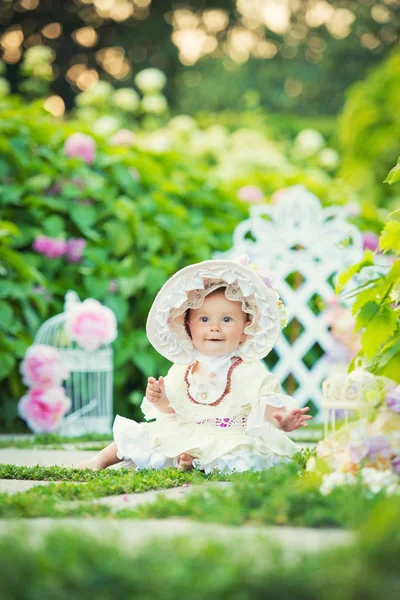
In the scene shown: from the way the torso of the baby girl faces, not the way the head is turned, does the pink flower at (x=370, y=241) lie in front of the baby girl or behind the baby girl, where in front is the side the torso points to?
behind

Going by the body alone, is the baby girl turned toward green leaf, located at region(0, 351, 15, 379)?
no

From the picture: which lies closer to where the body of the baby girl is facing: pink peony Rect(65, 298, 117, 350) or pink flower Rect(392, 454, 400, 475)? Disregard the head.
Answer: the pink flower

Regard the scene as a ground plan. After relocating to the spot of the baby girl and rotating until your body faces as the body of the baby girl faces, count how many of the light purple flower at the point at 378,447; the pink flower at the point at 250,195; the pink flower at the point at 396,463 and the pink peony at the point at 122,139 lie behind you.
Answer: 2

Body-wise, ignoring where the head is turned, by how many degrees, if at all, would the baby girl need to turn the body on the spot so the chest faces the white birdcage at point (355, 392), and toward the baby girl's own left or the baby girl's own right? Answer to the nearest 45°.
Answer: approximately 45° to the baby girl's own left

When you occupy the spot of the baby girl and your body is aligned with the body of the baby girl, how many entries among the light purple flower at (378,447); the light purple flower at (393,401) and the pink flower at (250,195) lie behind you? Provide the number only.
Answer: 1

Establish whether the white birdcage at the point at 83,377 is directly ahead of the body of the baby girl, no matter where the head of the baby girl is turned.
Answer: no

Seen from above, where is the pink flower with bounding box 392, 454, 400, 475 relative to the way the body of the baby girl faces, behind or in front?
in front

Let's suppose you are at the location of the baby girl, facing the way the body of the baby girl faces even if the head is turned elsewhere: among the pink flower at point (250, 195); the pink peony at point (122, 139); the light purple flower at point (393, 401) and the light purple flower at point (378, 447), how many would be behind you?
2

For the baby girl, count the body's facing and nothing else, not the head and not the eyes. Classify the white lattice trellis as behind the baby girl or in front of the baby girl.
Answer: behind

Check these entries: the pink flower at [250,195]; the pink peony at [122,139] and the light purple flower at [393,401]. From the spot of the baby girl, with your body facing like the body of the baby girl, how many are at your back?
2

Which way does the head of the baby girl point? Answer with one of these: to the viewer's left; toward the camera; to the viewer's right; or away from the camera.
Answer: toward the camera

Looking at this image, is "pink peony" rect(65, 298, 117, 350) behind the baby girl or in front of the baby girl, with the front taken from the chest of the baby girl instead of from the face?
behind

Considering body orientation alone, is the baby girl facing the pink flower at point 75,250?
no

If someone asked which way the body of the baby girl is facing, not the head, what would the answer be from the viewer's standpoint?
toward the camera

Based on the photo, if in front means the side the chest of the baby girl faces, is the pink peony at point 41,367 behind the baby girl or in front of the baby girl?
behind

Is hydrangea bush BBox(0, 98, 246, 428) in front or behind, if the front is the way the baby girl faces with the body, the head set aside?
behind

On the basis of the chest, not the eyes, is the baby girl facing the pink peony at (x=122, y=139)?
no

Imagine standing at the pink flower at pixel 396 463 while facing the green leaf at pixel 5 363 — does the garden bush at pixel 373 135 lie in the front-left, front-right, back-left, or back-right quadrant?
front-right
